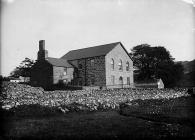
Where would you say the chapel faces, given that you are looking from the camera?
facing the viewer and to the right of the viewer
